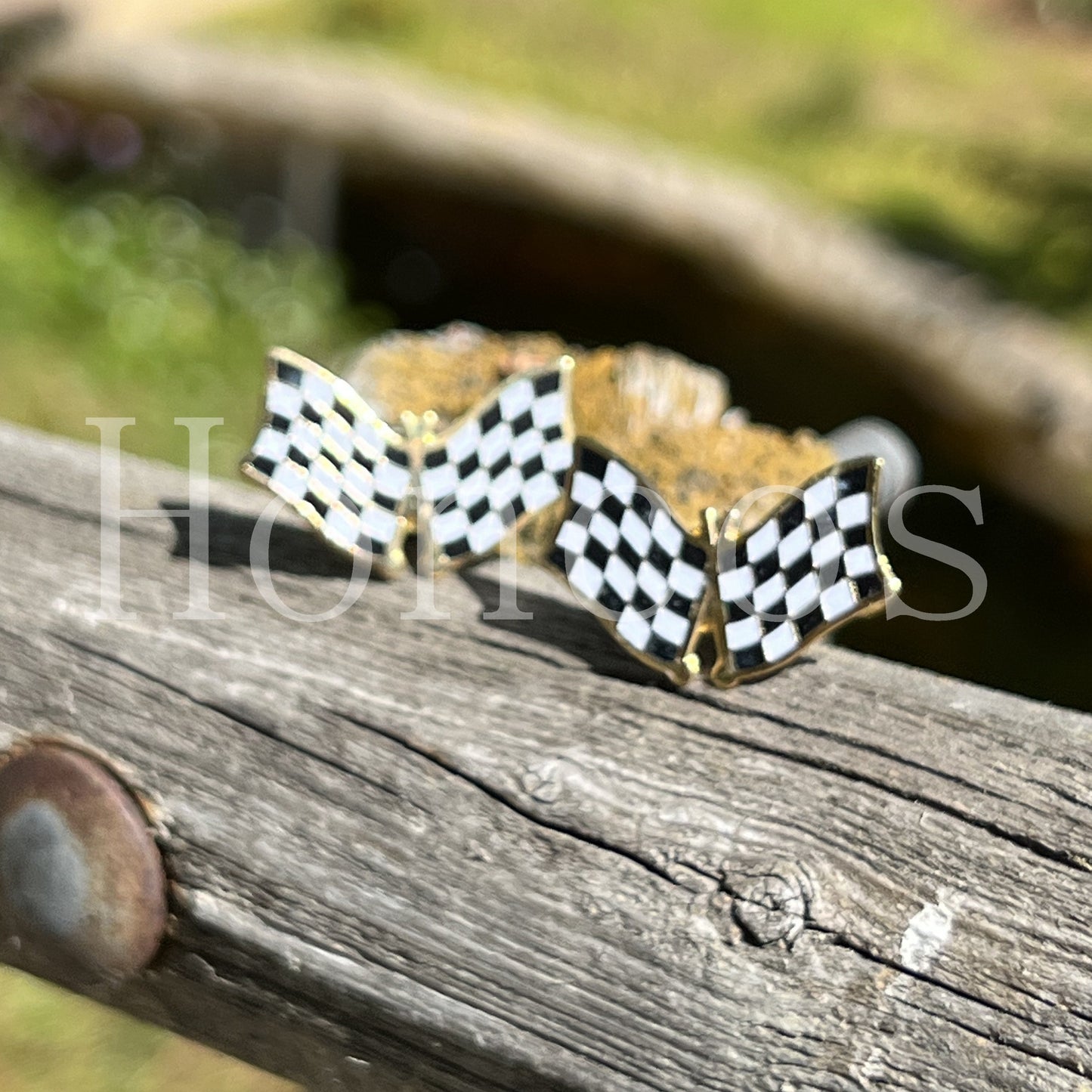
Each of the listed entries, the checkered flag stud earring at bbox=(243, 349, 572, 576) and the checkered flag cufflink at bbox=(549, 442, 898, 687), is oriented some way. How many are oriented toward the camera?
2

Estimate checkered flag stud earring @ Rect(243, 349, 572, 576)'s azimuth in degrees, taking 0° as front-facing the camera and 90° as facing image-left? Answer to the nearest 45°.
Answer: approximately 0°

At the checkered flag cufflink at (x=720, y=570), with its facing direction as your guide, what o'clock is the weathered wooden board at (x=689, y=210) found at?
The weathered wooden board is roughly at 6 o'clock from the checkered flag cufflink.

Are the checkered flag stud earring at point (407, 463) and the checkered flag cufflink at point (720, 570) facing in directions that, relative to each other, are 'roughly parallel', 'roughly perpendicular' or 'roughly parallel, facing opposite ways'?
roughly parallel

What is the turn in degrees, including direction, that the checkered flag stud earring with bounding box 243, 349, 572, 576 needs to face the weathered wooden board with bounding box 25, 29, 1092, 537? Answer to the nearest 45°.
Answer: approximately 180°

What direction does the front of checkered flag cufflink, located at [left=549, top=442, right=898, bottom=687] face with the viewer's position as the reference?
facing the viewer
